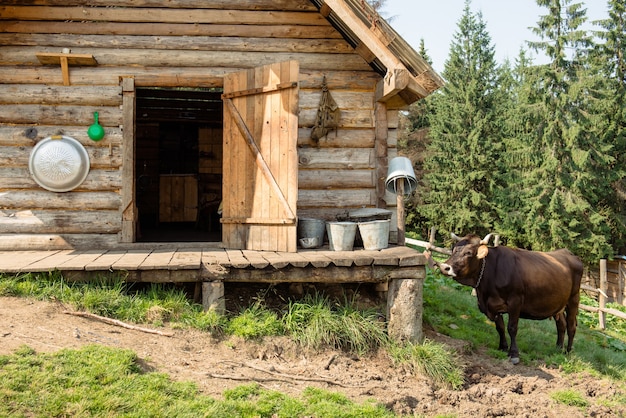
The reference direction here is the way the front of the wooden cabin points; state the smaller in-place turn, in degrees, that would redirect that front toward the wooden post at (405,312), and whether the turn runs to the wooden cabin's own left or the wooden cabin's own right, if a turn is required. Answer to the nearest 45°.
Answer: approximately 45° to the wooden cabin's own left

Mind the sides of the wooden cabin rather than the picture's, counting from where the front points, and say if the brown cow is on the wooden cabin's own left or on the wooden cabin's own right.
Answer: on the wooden cabin's own left

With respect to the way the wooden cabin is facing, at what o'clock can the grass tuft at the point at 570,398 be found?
The grass tuft is roughly at 10 o'clock from the wooden cabin.

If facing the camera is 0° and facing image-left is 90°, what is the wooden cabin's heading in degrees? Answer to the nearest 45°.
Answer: approximately 0°

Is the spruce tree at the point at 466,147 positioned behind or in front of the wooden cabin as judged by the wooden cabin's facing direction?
behind
